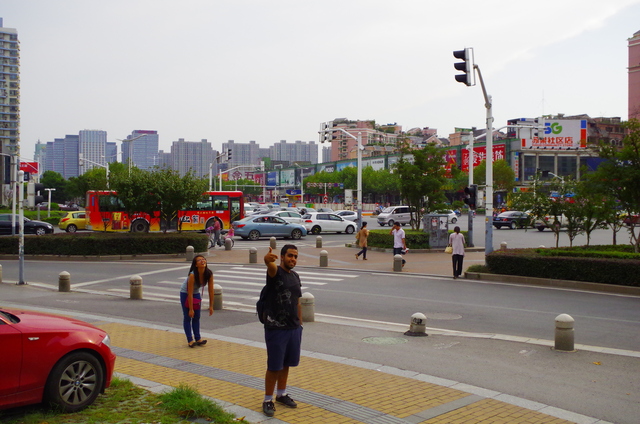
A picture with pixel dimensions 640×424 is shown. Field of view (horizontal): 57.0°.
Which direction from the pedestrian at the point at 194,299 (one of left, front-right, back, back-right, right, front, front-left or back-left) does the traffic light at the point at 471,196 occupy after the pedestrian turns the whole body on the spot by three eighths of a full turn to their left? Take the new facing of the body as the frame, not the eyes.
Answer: front-right

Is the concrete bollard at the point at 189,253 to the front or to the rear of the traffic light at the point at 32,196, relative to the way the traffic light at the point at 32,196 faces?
to the front

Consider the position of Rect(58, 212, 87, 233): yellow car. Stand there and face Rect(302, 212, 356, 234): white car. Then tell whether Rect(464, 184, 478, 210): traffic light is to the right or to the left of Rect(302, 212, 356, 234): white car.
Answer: right

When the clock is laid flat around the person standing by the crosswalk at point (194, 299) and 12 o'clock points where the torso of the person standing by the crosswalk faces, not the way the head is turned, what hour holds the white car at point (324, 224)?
The white car is roughly at 8 o'clock from the person standing by the crosswalk.

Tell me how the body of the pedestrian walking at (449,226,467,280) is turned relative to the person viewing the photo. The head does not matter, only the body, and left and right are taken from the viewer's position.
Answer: facing away from the viewer

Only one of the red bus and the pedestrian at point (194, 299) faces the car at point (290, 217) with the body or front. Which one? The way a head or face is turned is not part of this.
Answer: the red bus

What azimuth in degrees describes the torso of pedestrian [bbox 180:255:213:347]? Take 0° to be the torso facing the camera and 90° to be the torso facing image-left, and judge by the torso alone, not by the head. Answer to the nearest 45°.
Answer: approximately 315°

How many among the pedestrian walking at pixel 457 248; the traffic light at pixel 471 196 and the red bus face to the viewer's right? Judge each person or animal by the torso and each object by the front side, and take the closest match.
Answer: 1

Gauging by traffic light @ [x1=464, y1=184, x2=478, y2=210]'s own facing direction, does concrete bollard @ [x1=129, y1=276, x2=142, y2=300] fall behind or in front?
in front

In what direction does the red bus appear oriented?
to the viewer's right
